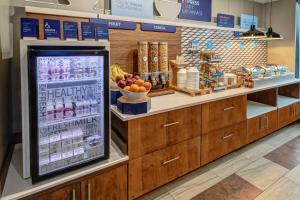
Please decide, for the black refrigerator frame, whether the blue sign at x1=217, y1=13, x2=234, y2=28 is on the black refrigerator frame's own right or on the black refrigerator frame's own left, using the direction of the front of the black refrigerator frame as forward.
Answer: on the black refrigerator frame's own left

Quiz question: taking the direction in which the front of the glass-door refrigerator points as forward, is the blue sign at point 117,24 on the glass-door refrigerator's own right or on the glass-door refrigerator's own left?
on the glass-door refrigerator's own left

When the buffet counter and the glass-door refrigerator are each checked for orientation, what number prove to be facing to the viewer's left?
0

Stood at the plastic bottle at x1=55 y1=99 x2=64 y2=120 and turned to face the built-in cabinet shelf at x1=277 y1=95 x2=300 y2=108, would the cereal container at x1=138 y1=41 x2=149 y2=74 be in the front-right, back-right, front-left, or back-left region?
front-left

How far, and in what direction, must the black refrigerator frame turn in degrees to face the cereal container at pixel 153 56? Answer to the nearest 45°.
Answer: approximately 90° to its left

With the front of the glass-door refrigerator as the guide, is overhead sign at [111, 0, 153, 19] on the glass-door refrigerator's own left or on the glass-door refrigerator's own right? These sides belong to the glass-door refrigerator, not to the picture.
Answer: on the glass-door refrigerator's own left

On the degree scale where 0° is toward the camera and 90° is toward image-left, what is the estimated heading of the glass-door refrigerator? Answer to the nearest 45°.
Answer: approximately 315°

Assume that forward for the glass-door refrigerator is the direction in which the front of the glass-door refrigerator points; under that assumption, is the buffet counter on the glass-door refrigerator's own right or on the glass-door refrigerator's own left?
on the glass-door refrigerator's own left

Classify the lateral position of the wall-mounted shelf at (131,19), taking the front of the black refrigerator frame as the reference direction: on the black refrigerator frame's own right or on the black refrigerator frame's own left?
on the black refrigerator frame's own left
